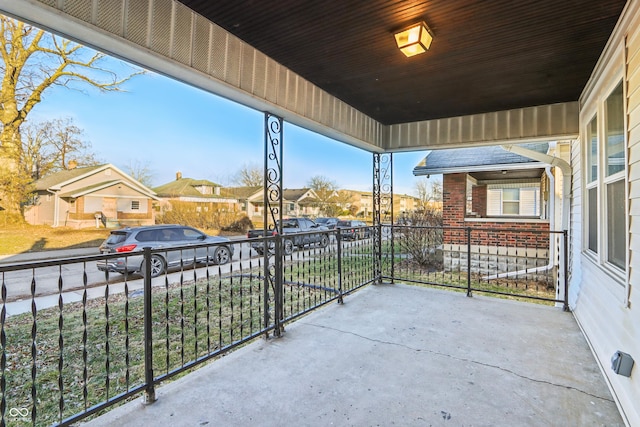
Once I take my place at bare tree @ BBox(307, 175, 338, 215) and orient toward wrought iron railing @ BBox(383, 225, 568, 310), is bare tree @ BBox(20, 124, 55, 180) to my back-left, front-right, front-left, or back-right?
front-right

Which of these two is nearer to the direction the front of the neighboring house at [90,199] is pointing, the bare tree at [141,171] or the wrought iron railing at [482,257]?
the wrought iron railing

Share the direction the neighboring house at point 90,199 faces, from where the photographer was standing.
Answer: facing the viewer and to the right of the viewer

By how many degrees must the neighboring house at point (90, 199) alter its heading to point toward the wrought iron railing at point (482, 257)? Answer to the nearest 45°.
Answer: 0° — it already faces it

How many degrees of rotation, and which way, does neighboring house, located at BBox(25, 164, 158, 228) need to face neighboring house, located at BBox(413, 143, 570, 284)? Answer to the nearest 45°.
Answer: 0° — it already faces it

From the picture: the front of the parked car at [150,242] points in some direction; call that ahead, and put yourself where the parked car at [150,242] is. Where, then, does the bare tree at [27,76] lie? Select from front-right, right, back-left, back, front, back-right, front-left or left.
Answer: left

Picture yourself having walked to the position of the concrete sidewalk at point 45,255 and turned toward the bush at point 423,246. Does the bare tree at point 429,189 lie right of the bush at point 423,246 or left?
left

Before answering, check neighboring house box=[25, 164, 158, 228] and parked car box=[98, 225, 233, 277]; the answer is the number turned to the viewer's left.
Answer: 0

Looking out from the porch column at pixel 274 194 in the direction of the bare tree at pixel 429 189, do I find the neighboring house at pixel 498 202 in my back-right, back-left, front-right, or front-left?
front-right

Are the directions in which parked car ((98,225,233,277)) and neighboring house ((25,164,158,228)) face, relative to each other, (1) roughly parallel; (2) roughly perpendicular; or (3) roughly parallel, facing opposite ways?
roughly perpendicular
